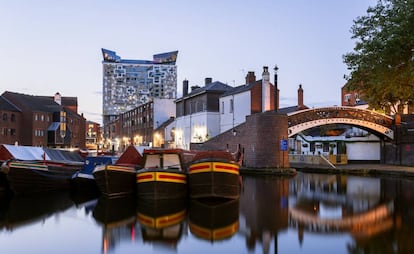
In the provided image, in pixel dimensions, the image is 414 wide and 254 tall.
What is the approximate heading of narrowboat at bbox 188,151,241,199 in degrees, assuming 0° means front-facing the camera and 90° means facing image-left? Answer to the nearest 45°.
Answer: approximately 0°

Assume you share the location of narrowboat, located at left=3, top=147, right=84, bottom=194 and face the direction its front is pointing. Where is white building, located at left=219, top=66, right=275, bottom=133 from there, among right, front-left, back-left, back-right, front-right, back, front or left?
back

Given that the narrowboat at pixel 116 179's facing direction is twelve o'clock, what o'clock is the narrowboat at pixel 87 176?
the narrowboat at pixel 87 176 is roughly at 4 o'clock from the narrowboat at pixel 116 179.

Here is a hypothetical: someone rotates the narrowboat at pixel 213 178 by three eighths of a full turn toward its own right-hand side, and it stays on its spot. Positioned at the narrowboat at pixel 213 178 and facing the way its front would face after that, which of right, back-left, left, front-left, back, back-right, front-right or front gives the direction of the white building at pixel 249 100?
front-right

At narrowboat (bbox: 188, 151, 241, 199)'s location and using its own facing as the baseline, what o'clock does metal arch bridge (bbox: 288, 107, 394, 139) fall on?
The metal arch bridge is roughly at 7 o'clock from the narrowboat.

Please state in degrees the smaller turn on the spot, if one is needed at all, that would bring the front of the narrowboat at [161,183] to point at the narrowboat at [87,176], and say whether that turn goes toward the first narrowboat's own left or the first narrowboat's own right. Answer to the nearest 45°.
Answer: approximately 135° to the first narrowboat's own right

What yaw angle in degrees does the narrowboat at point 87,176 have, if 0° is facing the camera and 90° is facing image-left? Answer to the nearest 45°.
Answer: approximately 45°

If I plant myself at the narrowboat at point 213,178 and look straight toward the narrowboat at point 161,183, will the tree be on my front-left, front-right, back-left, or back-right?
back-right
